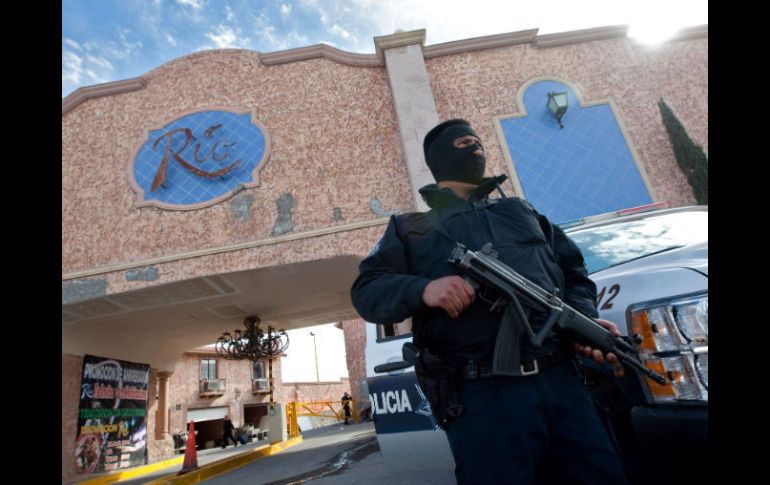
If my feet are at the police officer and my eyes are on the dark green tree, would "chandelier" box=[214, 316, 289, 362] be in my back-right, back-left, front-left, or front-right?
front-left

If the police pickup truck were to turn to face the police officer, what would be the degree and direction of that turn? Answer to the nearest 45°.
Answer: approximately 45° to its right

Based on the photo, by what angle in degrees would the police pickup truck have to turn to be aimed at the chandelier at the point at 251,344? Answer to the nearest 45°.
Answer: approximately 180°

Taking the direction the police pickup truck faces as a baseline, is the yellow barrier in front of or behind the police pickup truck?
behind

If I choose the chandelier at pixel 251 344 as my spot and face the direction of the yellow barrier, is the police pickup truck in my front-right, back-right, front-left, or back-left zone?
back-right

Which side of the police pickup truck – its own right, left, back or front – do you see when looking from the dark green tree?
left

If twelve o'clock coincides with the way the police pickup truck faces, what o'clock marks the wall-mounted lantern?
The wall-mounted lantern is roughly at 8 o'clock from the police pickup truck.

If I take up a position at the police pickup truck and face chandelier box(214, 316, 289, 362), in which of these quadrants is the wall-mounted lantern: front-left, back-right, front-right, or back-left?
front-right
